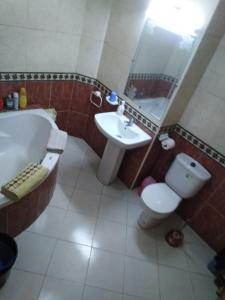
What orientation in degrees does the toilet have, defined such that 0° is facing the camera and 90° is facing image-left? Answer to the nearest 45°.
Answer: approximately 45°

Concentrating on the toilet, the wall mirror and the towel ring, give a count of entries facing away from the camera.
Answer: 0

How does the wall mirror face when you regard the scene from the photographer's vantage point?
facing the viewer and to the left of the viewer

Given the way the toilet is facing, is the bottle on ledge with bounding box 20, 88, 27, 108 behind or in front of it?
in front

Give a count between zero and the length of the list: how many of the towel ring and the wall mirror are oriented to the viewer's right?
0

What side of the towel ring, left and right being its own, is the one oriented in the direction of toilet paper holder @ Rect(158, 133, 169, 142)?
left

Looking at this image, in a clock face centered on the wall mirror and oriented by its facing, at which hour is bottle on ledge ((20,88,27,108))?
The bottle on ledge is roughly at 1 o'clock from the wall mirror.

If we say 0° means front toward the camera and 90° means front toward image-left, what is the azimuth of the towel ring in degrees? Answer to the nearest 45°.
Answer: approximately 45°

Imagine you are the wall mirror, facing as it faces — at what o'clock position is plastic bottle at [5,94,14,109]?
The plastic bottle is roughly at 1 o'clock from the wall mirror.
